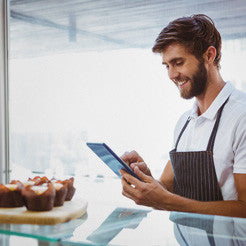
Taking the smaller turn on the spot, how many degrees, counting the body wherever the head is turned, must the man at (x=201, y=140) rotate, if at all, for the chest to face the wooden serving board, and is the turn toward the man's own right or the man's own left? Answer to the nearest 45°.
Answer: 0° — they already face it

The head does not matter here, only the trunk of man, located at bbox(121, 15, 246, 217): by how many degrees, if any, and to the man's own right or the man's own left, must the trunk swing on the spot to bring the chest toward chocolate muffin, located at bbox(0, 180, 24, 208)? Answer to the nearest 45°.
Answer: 0° — they already face it

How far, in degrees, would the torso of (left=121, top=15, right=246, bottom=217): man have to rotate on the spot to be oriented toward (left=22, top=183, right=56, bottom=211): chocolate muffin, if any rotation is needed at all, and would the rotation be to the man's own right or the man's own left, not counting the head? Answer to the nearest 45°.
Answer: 0° — they already face it

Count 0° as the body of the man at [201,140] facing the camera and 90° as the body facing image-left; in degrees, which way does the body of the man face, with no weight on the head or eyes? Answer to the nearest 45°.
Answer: approximately 45°

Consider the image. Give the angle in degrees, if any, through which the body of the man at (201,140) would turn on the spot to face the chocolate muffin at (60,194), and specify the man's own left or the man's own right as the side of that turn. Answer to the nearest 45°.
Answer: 0° — they already face it
